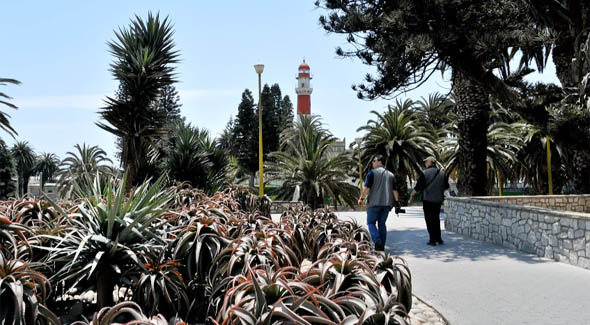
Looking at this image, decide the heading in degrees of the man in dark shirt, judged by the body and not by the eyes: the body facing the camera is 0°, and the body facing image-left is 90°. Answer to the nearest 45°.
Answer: approximately 180°

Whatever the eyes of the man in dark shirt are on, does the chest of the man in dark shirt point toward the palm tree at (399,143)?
yes

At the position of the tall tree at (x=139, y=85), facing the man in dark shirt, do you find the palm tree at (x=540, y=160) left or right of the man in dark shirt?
left

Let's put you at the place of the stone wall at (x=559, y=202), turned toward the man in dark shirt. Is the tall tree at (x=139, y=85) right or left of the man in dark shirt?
right

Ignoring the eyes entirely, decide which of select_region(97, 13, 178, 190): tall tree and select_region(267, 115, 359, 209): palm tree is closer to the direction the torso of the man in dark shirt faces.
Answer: the palm tree

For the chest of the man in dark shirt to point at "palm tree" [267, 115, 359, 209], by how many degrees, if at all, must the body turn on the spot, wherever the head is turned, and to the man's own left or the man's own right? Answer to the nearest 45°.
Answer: approximately 45° to the man's own left

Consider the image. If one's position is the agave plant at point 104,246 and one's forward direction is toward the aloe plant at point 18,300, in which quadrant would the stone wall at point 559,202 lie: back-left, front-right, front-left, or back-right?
back-left

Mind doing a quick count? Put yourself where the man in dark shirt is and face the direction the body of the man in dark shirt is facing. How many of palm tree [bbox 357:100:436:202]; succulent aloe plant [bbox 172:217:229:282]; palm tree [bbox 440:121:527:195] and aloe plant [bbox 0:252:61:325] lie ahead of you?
2

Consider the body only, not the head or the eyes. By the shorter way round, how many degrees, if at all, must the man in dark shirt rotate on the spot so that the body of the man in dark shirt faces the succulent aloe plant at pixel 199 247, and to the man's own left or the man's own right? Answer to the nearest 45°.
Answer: approximately 180°
